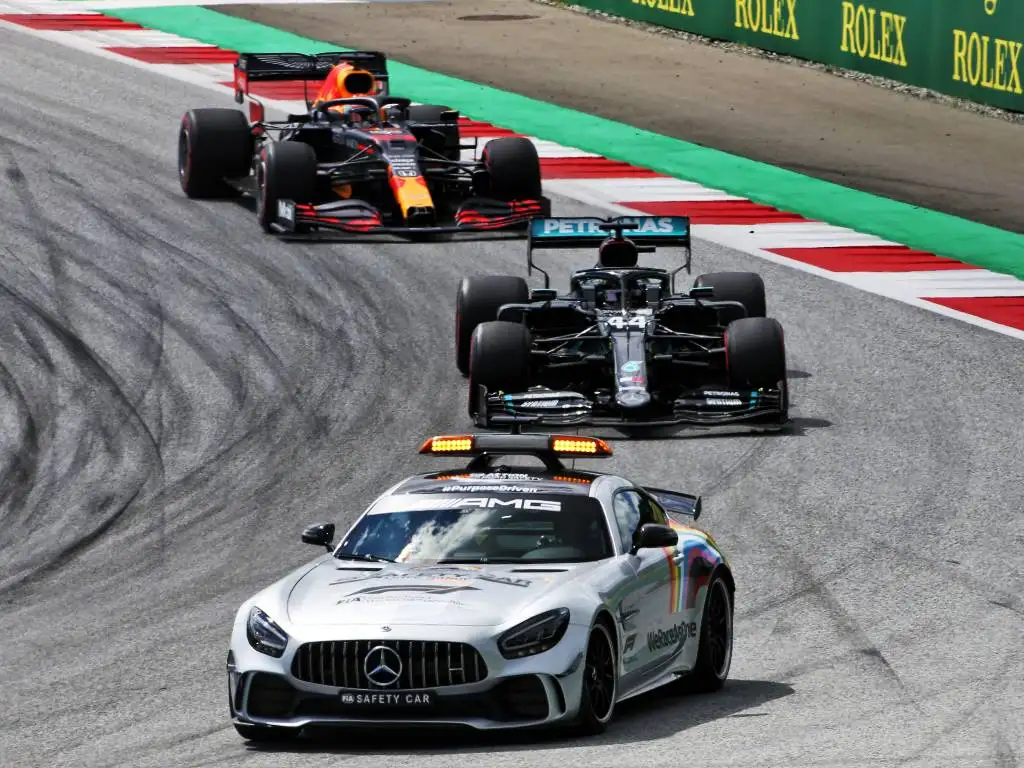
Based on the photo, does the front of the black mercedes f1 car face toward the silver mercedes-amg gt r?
yes

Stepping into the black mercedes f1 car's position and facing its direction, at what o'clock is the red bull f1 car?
The red bull f1 car is roughly at 5 o'clock from the black mercedes f1 car.

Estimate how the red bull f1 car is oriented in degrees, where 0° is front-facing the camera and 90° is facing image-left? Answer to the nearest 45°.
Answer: approximately 0°

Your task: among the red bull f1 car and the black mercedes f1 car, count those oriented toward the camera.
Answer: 2

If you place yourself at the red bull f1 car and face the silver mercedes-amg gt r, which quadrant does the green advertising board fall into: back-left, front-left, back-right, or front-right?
back-left

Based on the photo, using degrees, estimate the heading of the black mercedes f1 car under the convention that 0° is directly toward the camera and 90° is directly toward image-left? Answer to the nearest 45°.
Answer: approximately 0°

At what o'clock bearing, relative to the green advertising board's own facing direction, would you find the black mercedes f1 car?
The black mercedes f1 car is roughly at 11 o'clock from the green advertising board.

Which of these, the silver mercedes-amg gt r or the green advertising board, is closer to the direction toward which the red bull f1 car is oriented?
the silver mercedes-amg gt r

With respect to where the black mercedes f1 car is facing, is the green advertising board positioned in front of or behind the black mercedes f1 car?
behind

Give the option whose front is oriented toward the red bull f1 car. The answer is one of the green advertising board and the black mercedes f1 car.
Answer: the green advertising board

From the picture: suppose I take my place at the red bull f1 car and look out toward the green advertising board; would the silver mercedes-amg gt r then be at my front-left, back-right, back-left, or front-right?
back-right

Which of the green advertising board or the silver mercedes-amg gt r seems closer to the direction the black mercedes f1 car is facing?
the silver mercedes-amg gt r
